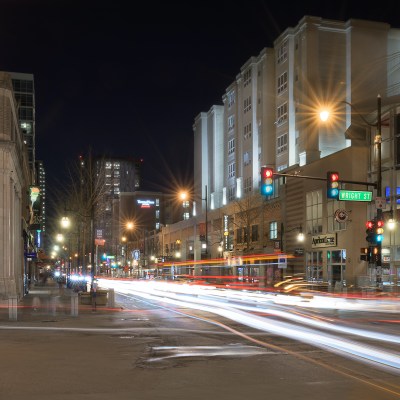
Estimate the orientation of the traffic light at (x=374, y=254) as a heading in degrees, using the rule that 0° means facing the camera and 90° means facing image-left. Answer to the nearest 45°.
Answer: approximately 0°

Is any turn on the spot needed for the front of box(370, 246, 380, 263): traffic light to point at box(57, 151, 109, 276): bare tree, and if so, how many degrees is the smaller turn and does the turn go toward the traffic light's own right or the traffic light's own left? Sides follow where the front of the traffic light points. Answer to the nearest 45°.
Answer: approximately 135° to the traffic light's own right
